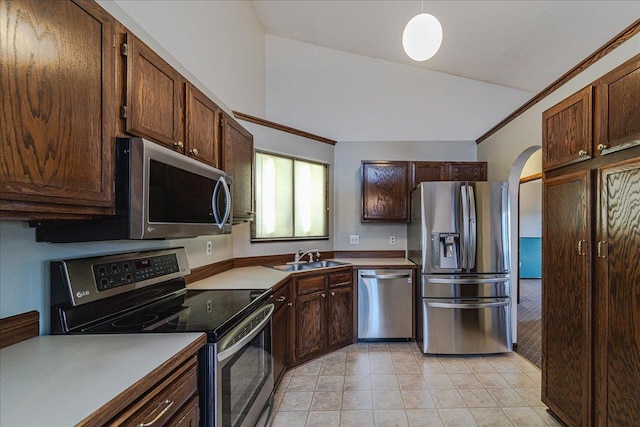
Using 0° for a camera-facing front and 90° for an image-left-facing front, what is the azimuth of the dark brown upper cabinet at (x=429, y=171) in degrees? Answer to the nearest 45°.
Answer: approximately 0°

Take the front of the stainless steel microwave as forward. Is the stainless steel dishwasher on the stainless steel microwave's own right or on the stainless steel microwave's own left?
on the stainless steel microwave's own left
